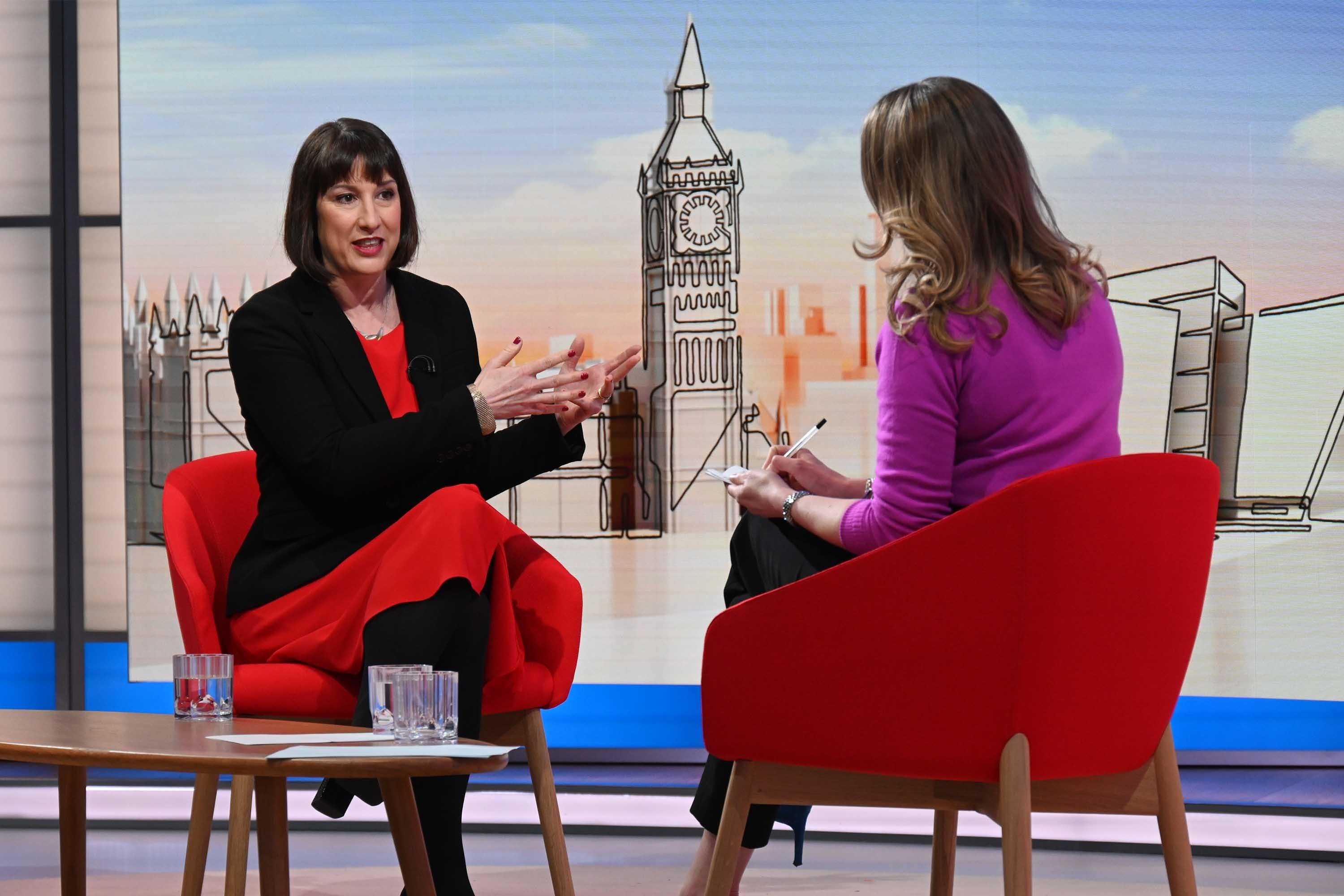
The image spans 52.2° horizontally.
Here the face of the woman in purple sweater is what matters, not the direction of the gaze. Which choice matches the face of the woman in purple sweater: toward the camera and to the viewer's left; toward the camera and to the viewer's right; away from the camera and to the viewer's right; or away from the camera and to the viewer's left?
away from the camera and to the viewer's left

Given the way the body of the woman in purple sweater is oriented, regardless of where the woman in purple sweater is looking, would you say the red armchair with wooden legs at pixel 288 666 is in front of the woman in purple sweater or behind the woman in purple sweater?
in front

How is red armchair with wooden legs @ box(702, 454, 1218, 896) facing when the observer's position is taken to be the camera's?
facing away from the viewer and to the left of the viewer

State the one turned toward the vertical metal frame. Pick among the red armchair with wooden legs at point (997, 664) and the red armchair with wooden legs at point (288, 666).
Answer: the red armchair with wooden legs at point (997, 664)

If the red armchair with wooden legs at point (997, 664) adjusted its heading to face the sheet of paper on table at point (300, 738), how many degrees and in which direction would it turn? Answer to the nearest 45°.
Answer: approximately 45° to its left

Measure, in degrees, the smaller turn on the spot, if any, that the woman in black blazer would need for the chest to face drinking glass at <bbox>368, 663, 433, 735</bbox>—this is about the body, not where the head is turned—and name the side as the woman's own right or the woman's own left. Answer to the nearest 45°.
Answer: approximately 45° to the woman's own right

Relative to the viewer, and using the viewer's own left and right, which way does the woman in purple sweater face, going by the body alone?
facing away from the viewer and to the left of the viewer

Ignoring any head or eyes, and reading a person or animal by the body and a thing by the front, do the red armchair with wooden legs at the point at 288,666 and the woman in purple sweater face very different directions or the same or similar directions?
very different directions

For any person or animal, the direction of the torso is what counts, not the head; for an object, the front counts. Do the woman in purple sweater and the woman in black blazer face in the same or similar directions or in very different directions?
very different directions
